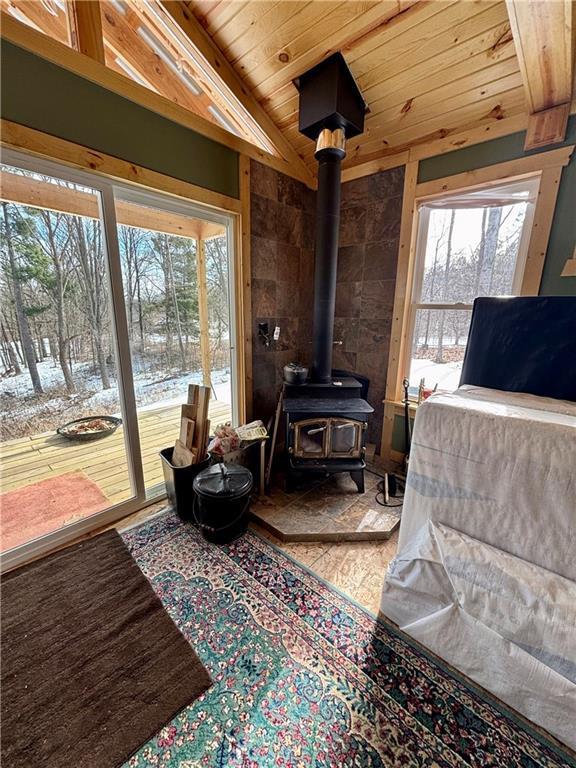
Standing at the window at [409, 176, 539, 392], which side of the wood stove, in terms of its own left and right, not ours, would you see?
left

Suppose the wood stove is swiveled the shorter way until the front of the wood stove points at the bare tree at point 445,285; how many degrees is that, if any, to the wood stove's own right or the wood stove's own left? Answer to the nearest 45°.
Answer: approximately 90° to the wood stove's own left

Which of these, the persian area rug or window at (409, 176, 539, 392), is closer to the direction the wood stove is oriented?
the persian area rug

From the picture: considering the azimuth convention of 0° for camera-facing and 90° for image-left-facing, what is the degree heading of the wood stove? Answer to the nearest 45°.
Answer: approximately 0°

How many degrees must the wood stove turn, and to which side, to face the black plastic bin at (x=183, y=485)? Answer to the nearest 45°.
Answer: approximately 45° to its right

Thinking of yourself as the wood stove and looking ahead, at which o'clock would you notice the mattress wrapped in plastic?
The mattress wrapped in plastic is roughly at 11 o'clock from the wood stove.

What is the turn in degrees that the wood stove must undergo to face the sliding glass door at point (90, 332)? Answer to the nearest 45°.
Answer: approximately 90° to its right

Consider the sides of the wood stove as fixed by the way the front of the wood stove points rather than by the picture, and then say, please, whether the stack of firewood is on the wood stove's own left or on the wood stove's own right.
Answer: on the wood stove's own right

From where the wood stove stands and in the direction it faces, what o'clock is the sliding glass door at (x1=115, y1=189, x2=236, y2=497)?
The sliding glass door is roughly at 3 o'clock from the wood stove.
